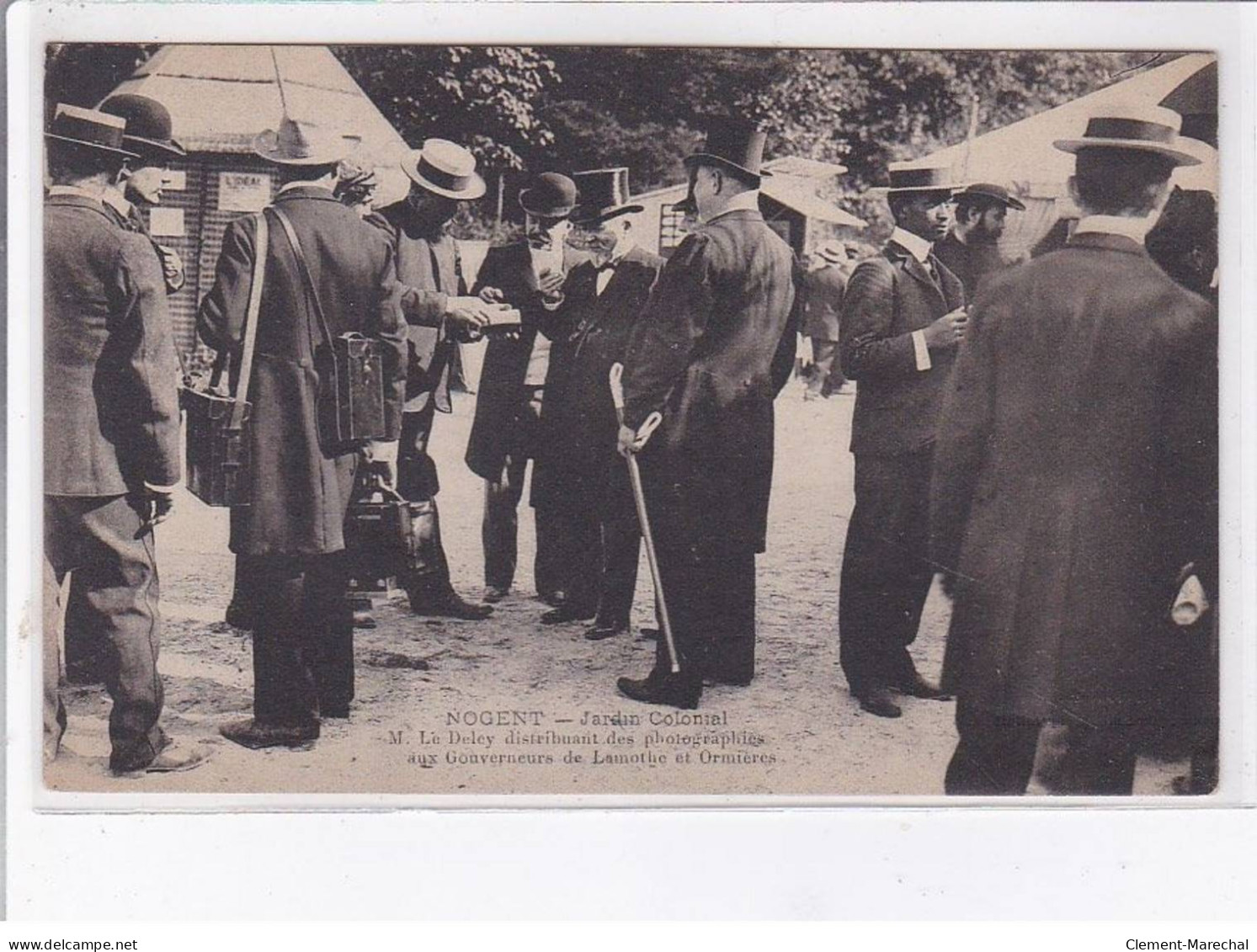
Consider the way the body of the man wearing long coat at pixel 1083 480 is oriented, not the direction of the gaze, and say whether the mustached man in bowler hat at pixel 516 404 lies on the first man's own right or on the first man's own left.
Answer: on the first man's own left

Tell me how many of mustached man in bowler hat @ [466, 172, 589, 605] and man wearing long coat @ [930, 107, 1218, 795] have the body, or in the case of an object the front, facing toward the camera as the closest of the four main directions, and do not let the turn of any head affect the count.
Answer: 1

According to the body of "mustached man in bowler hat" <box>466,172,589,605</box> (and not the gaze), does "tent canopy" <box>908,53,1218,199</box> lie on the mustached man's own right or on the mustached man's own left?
on the mustached man's own left

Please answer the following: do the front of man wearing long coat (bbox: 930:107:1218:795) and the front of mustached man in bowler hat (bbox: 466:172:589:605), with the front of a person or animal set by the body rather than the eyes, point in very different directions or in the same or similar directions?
very different directions

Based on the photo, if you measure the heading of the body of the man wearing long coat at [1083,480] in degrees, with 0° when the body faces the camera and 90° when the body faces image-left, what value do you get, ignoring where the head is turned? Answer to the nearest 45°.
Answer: approximately 180°

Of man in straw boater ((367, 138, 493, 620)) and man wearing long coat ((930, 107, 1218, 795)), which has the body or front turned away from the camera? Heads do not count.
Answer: the man wearing long coat

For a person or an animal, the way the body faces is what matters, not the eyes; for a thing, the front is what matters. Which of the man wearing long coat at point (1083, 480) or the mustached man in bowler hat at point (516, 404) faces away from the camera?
the man wearing long coat

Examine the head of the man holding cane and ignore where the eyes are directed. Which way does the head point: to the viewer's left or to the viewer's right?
to the viewer's left
